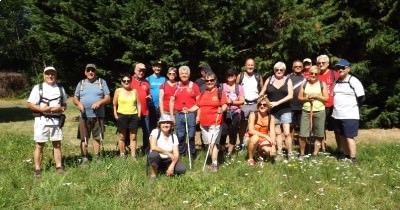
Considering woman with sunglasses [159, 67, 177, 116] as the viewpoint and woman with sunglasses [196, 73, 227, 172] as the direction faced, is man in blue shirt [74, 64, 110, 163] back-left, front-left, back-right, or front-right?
back-right

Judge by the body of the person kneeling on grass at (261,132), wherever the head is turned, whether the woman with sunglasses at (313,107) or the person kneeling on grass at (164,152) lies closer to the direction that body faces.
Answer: the person kneeling on grass

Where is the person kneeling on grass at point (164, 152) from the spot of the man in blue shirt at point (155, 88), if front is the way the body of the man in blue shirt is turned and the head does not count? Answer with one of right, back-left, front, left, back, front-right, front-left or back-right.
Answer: front

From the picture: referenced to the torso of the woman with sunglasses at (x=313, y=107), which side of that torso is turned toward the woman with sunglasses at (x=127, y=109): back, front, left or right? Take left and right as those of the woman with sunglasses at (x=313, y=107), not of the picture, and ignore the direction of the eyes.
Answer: right

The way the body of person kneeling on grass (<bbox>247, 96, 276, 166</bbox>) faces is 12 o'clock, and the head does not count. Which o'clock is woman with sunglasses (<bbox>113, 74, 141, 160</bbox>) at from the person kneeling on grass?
The woman with sunglasses is roughly at 3 o'clock from the person kneeling on grass.

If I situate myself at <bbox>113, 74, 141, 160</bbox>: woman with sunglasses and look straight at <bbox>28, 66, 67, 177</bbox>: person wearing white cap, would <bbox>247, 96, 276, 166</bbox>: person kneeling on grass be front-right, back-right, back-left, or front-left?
back-left

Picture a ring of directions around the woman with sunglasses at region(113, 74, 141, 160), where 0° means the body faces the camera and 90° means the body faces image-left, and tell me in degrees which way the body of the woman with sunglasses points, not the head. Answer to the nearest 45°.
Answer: approximately 0°

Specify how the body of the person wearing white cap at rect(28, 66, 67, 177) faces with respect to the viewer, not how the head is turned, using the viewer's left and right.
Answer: facing the viewer

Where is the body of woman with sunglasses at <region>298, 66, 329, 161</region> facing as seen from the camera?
toward the camera

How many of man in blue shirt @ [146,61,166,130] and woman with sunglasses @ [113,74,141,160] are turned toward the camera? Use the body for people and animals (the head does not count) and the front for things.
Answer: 2

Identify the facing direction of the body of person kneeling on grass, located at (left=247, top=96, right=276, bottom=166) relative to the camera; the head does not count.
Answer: toward the camera

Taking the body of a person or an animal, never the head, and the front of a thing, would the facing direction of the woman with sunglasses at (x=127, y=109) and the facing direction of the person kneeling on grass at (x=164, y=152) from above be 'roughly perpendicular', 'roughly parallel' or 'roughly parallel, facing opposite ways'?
roughly parallel

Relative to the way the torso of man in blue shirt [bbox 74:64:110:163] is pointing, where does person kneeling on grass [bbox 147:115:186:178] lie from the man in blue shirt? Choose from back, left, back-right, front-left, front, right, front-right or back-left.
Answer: front-left

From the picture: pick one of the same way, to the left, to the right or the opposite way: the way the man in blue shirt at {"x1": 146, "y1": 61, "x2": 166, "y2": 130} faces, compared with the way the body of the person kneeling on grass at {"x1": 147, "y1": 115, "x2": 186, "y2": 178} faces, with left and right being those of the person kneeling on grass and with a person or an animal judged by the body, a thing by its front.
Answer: the same way
